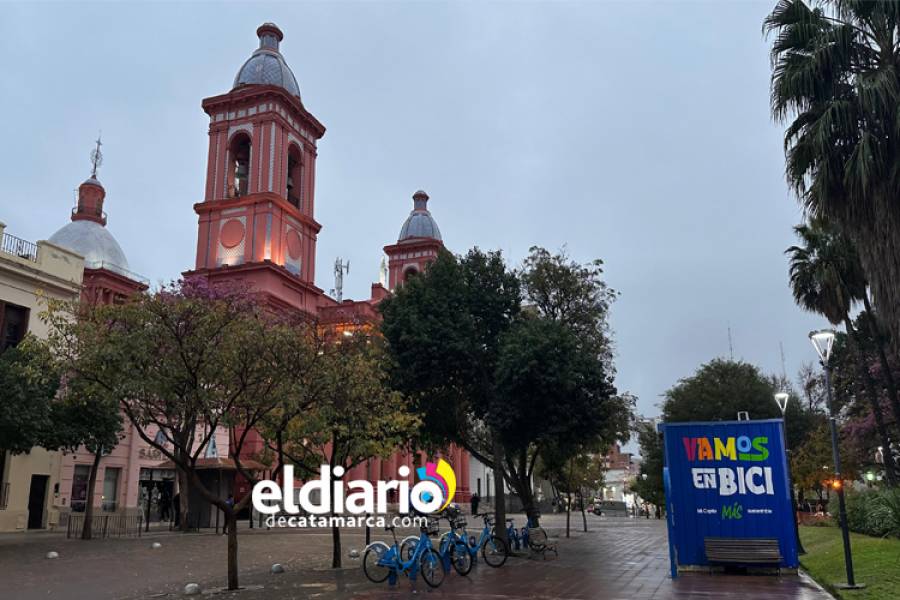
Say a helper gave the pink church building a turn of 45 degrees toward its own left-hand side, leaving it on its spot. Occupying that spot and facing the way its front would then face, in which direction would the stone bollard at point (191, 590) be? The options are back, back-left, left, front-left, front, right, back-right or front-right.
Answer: right

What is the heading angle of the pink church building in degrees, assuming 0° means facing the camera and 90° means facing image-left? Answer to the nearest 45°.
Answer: approximately 315°

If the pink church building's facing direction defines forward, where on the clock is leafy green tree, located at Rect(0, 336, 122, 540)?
The leafy green tree is roughly at 2 o'clock from the pink church building.

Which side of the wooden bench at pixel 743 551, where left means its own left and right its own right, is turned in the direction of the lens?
front

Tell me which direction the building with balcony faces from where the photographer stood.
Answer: facing the viewer and to the right of the viewer

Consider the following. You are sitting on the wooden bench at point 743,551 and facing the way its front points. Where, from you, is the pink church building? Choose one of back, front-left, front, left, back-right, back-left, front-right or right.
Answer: back-right

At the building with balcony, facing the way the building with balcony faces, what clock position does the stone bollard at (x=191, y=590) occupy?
The stone bollard is roughly at 1 o'clock from the building with balcony.

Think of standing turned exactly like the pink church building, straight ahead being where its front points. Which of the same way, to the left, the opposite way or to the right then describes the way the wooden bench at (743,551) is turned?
to the right

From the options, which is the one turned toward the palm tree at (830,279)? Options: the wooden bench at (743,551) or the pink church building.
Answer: the pink church building

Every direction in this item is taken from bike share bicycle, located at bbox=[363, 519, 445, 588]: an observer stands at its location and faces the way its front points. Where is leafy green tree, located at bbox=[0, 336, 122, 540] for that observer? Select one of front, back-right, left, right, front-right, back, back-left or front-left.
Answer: back

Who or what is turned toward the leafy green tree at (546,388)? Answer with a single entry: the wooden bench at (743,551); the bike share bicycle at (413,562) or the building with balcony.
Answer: the building with balcony
